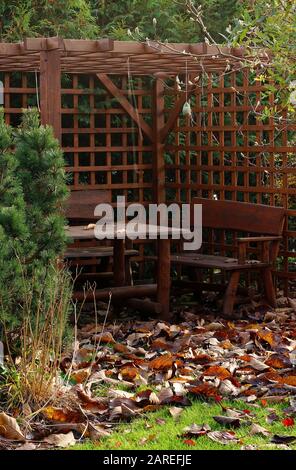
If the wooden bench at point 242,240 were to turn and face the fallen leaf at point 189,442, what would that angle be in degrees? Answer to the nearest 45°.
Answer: approximately 45° to its left

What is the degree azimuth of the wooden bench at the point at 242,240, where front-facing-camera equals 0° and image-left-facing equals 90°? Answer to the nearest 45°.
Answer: approximately 45°

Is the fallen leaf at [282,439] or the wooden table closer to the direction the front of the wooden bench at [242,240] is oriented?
the wooden table

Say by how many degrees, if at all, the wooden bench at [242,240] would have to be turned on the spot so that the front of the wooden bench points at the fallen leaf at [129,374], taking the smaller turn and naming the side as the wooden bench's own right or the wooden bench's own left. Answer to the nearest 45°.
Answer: approximately 45° to the wooden bench's own left

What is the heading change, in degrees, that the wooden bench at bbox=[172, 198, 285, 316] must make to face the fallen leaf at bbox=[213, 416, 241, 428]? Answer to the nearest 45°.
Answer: approximately 45° to its left

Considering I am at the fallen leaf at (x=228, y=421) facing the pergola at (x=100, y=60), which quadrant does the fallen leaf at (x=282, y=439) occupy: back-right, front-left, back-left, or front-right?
back-right

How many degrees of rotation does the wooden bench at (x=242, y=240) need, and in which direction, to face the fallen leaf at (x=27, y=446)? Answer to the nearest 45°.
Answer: approximately 45° to its left

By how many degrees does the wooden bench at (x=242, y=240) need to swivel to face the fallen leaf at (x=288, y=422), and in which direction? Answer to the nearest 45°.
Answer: approximately 45° to its left
